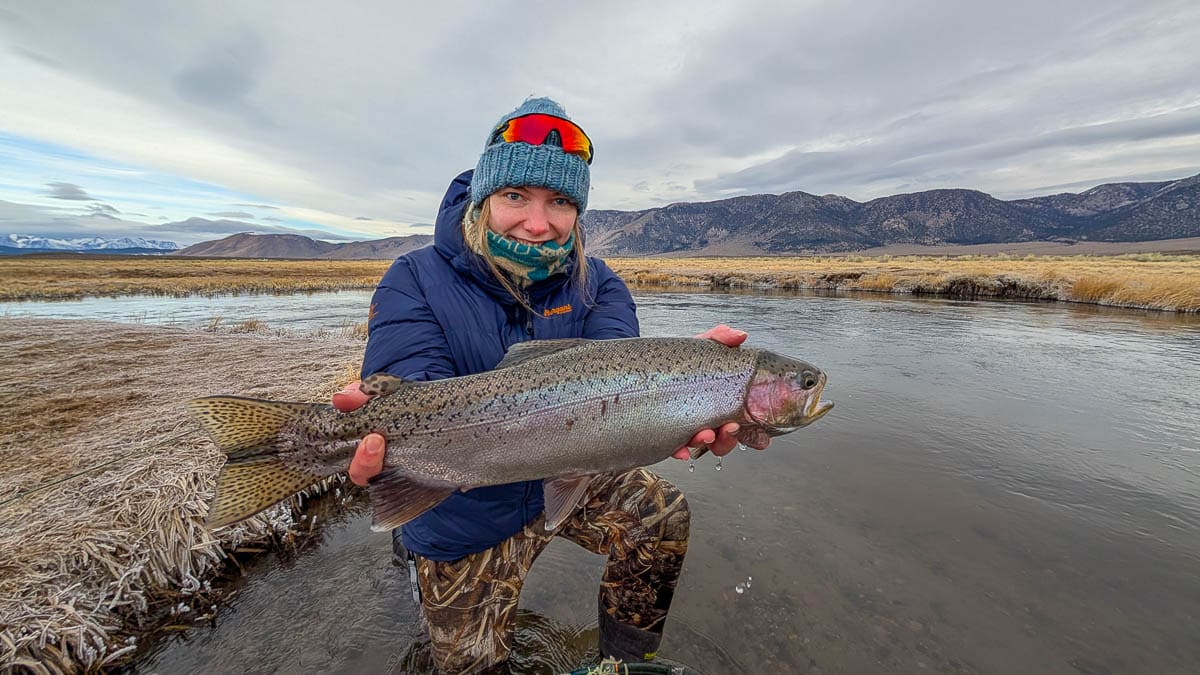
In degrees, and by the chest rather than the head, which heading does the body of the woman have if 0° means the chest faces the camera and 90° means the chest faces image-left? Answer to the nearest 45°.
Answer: approximately 0°
